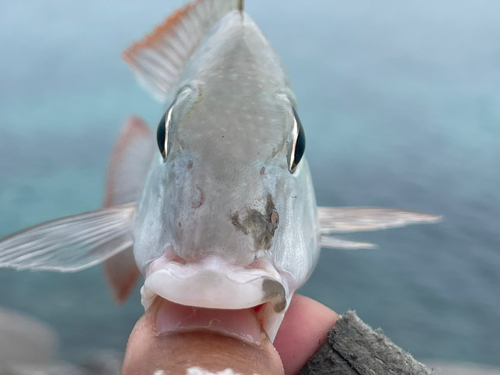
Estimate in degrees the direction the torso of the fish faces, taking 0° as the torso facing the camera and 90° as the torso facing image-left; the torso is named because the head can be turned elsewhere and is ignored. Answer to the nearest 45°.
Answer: approximately 0°
